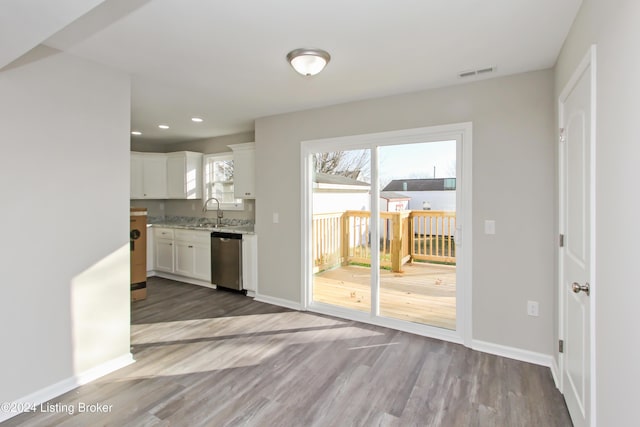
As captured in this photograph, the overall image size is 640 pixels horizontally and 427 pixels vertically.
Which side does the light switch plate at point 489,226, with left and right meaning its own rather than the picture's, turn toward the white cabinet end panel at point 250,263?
right

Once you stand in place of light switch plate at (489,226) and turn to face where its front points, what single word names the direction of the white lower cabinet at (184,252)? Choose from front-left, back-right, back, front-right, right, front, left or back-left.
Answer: right

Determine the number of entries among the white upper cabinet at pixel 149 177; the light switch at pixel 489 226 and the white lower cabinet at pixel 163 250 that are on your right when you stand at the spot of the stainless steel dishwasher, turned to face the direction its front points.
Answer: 2

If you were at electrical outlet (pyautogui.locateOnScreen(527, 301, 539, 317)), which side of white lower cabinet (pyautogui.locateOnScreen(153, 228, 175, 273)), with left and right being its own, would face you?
left

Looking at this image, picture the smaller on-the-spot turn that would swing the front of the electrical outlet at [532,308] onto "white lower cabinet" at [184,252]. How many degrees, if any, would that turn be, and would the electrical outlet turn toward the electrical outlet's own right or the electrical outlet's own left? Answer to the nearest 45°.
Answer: approximately 90° to the electrical outlet's own right

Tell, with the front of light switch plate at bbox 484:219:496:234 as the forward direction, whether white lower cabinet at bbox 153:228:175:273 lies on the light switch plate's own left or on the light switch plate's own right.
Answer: on the light switch plate's own right

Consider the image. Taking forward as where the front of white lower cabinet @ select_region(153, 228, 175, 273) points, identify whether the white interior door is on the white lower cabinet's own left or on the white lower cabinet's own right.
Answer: on the white lower cabinet's own left

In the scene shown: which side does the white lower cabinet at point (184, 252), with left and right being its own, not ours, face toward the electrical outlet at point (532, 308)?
left
